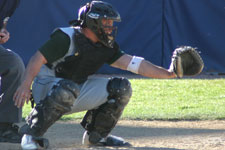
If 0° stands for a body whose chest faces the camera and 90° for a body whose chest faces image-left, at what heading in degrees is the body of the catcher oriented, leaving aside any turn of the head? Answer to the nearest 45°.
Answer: approximately 315°

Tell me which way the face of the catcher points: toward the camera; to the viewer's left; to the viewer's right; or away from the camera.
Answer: to the viewer's right
